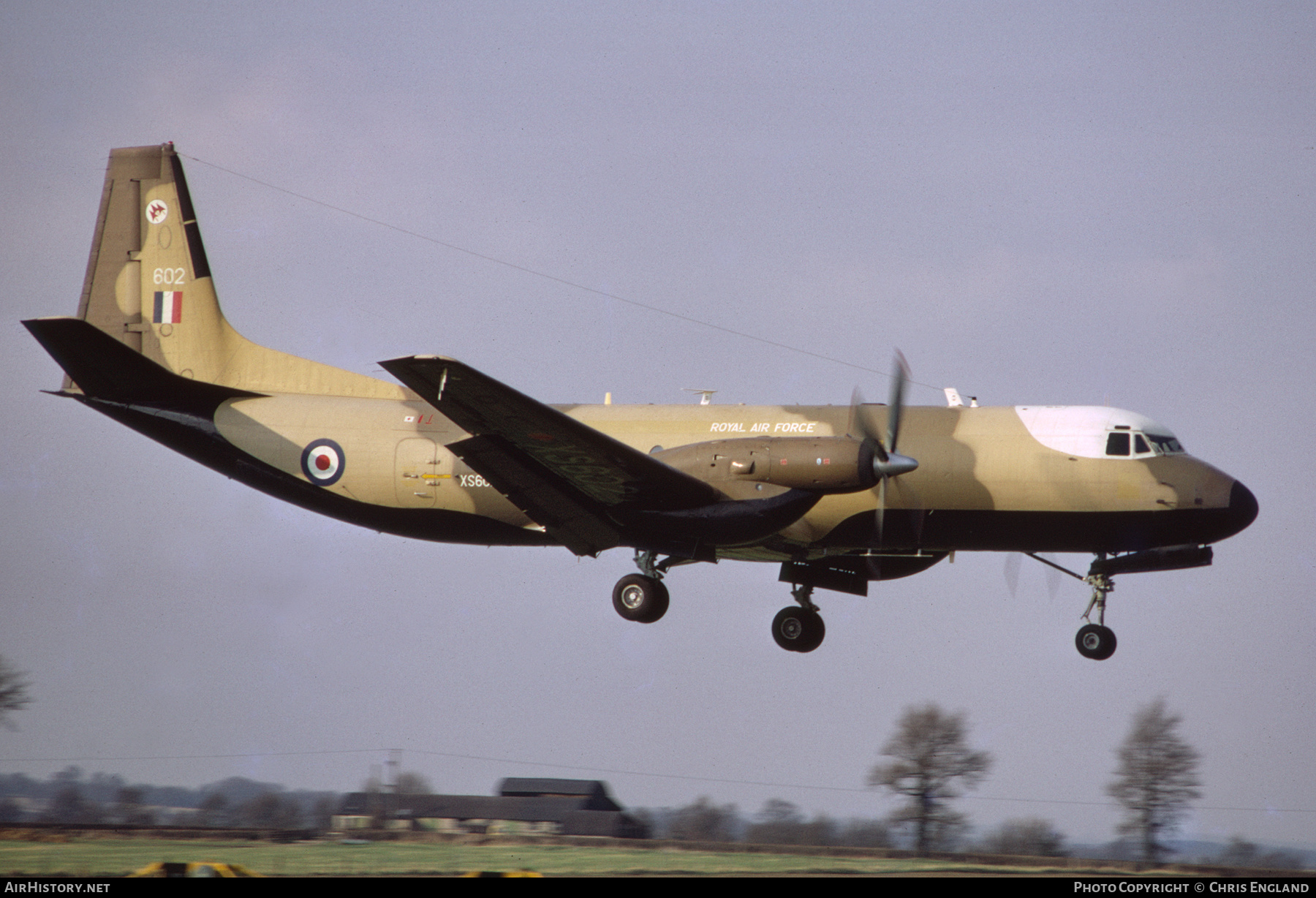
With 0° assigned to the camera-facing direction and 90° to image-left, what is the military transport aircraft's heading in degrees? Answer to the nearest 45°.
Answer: approximately 270°
